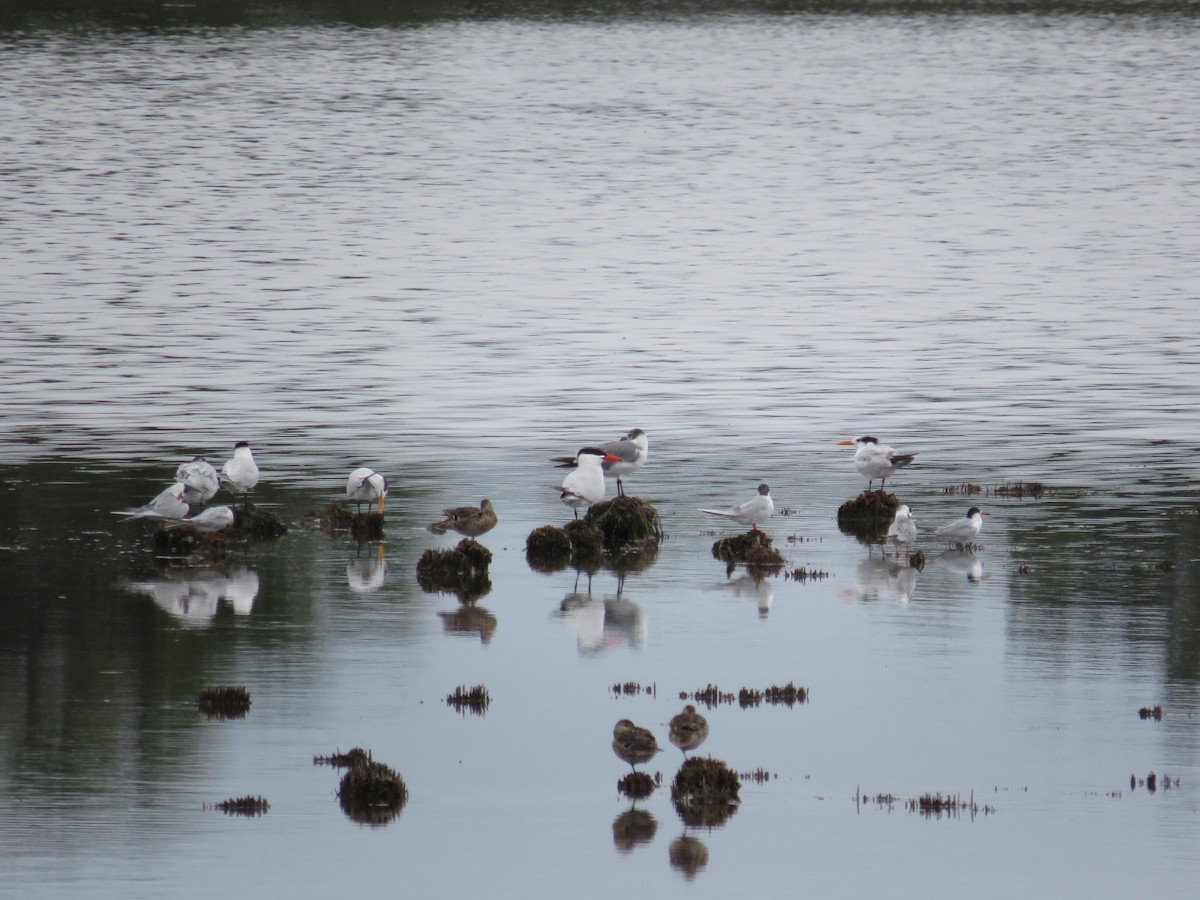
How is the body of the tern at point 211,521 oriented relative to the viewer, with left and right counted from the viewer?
facing to the right of the viewer

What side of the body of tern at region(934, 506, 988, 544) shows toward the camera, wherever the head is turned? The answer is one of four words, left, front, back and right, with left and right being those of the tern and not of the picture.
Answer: right

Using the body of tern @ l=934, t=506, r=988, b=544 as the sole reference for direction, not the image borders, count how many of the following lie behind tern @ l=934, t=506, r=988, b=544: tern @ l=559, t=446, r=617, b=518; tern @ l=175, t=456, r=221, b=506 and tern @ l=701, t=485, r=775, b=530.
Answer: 3

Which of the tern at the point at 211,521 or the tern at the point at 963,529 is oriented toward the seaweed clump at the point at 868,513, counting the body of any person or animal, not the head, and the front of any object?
the tern at the point at 211,521

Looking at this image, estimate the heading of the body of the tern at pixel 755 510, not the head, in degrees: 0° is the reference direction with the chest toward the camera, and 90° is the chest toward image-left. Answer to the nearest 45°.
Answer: approximately 270°

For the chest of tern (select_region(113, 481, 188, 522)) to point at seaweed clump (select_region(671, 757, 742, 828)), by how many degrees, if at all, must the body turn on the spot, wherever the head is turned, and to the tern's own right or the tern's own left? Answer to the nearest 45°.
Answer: approximately 90° to the tern's own right

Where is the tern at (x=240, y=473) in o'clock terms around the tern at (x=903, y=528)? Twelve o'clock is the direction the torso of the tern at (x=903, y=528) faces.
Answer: the tern at (x=240, y=473) is roughly at 3 o'clock from the tern at (x=903, y=528).

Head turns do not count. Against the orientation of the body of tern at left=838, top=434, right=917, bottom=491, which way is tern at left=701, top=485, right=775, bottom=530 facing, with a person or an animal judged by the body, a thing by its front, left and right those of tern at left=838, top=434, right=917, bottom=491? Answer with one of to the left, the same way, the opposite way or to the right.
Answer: the opposite way

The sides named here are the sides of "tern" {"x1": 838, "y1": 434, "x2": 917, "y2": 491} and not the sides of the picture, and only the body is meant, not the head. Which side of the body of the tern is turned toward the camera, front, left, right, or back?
left

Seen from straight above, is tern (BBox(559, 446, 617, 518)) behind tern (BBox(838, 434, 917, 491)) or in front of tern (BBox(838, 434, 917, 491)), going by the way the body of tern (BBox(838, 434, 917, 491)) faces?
in front
